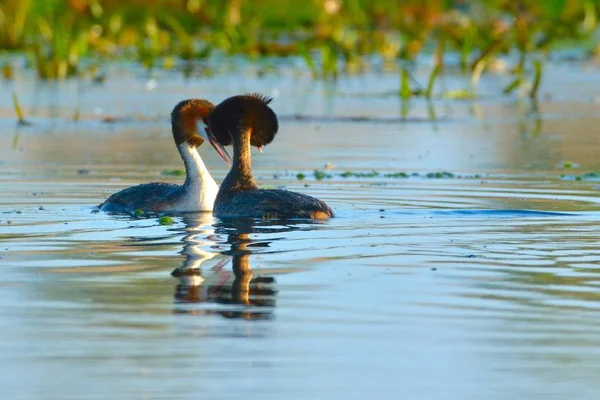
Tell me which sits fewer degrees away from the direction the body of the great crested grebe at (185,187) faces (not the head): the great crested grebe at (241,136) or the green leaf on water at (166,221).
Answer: the great crested grebe

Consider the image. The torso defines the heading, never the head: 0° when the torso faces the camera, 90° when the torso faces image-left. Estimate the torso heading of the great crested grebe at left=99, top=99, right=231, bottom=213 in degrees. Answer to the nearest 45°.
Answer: approximately 270°

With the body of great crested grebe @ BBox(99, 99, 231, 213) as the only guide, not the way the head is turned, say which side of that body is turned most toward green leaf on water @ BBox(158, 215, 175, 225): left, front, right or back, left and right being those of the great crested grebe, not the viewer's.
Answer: right
